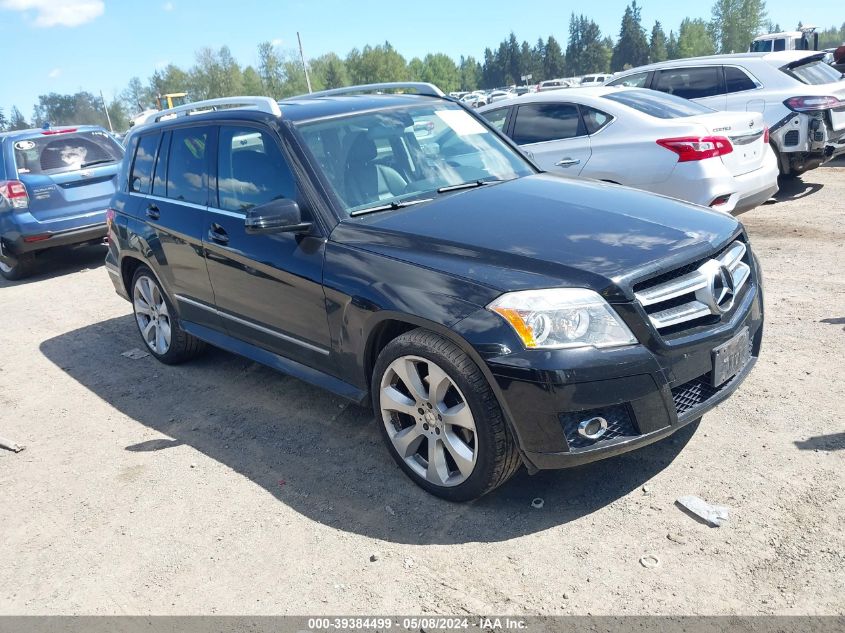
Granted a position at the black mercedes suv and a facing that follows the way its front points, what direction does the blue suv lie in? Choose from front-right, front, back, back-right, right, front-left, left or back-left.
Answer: back

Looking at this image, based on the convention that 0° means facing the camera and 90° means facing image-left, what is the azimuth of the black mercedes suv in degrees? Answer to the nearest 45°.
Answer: approximately 315°

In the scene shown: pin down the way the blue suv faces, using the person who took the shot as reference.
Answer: facing away from the viewer and to the left of the viewer

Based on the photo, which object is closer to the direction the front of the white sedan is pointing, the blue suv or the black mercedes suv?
the blue suv

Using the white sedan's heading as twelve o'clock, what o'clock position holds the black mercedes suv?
The black mercedes suv is roughly at 8 o'clock from the white sedan.

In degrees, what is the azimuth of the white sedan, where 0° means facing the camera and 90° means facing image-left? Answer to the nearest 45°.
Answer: approximately 135°

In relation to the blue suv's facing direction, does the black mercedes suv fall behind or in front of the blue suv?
behind

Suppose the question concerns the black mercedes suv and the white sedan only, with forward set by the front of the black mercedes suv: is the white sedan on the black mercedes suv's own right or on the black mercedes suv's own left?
on the black mercedes suv's own left

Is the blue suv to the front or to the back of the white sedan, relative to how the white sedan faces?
to the front

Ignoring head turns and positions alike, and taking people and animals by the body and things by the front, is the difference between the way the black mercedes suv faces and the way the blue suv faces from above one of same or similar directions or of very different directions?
very different directions
